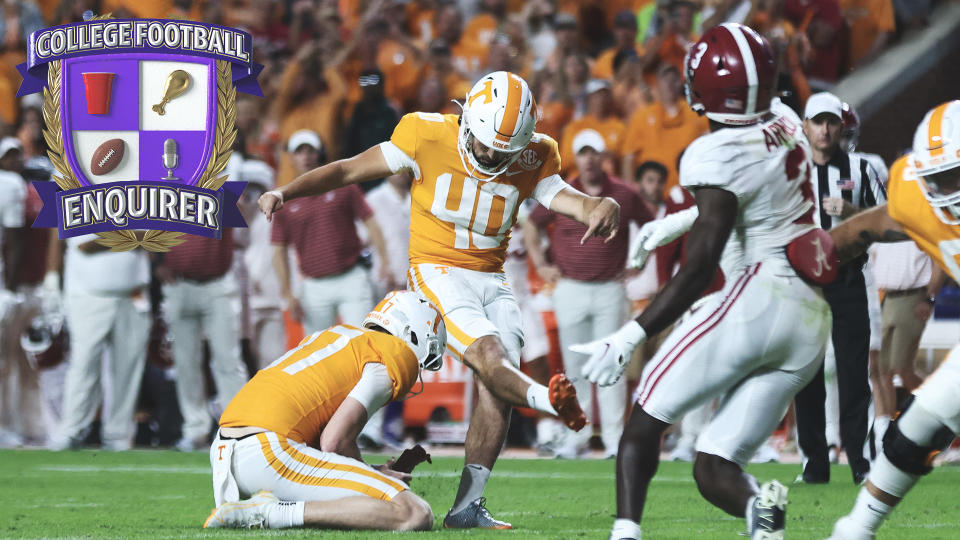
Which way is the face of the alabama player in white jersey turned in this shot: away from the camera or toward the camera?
away from the camera

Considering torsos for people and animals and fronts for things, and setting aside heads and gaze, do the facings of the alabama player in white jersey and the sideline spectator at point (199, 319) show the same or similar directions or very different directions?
very different directions

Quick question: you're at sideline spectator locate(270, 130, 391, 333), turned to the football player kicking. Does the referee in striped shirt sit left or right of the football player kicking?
left

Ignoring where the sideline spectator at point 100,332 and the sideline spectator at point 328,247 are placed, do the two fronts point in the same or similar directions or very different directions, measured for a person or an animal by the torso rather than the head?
same or similar directions

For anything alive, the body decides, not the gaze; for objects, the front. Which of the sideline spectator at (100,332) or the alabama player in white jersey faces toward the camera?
the sideline spectator

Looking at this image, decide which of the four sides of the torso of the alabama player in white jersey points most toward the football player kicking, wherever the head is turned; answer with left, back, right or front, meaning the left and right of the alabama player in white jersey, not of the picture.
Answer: front

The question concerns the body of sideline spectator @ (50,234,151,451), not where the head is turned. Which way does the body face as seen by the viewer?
toward the camera

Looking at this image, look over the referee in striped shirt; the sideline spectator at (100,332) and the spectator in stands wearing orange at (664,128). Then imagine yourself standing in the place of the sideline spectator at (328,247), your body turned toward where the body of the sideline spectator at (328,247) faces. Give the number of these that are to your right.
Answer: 1

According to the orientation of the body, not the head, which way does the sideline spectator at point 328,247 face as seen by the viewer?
toward the camera

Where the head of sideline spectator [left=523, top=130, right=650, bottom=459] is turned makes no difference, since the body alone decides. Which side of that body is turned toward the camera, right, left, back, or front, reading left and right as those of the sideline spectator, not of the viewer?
front

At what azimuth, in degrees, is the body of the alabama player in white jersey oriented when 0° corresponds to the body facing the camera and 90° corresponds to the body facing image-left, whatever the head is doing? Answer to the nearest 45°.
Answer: approximately 135°

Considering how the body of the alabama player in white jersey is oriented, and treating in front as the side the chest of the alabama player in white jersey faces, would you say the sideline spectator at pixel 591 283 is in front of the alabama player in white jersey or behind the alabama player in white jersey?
in front

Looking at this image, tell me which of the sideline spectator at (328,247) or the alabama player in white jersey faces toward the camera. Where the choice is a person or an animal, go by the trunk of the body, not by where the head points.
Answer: the sideline spectator

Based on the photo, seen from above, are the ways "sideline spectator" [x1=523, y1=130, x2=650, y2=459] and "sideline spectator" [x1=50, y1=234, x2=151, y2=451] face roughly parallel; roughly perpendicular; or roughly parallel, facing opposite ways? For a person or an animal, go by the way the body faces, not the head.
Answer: roughly parallel
